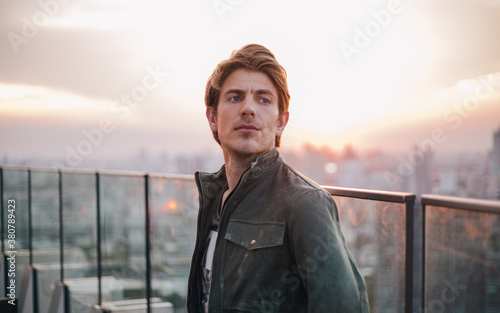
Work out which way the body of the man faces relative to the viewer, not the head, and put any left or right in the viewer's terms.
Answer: facing the viewer and to the left of the viewer

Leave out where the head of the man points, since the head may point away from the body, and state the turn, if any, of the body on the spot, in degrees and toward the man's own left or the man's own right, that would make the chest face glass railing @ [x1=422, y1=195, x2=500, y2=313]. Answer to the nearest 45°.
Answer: approximately 135° to the man's own left

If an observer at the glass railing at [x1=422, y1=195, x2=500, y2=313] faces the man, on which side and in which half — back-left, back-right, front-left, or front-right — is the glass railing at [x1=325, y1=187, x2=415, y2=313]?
front-right

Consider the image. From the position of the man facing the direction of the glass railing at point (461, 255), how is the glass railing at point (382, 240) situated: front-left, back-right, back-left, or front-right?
front-left
